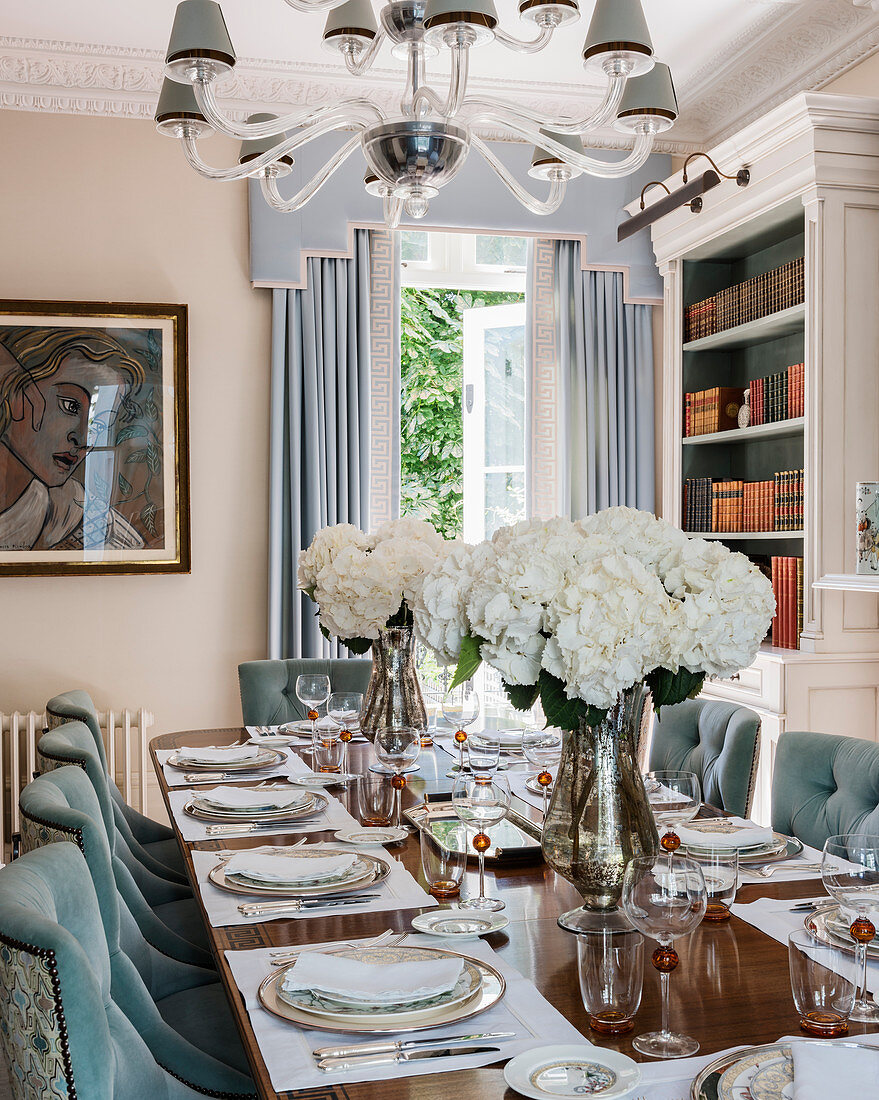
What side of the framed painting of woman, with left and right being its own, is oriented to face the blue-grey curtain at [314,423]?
left

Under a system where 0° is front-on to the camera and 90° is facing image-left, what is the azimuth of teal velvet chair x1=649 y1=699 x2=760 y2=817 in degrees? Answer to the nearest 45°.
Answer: approximately 45°

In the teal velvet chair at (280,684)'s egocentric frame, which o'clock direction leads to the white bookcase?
The white bookcase is roughly at 9 o'clock from the teal velvet chair.

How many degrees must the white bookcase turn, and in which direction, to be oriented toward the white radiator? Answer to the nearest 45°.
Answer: approximately 45° to its right
